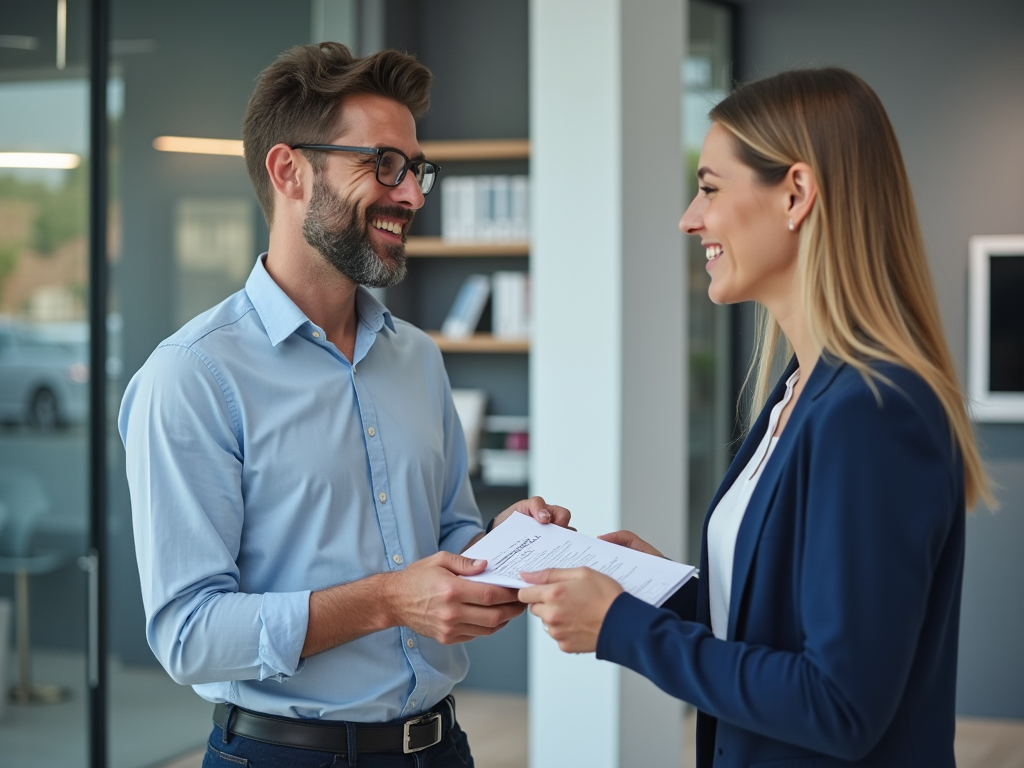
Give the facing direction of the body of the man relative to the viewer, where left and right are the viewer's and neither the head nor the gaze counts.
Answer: facing the viewer and to the right of the viewer

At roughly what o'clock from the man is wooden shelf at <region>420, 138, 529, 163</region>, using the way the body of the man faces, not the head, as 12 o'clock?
The wooden shelf is roughly at 8 o'clock from the man.

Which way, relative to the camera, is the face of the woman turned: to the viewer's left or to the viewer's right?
to the viewer's left

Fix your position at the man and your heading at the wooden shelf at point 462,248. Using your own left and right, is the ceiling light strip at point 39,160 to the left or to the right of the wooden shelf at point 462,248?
left

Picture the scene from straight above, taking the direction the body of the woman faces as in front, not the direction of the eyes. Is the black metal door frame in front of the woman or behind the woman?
in front

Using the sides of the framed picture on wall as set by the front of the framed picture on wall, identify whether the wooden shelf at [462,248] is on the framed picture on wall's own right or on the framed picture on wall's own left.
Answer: on the framed picture on wall's own right

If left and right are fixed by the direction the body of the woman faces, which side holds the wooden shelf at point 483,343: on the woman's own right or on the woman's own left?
on the woman's own right

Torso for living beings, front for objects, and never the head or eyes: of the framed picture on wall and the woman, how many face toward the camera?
1

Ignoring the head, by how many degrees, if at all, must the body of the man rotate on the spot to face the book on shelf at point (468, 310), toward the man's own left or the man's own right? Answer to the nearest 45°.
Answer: approximately 135° to the man's own left

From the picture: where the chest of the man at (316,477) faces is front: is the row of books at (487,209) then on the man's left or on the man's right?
on the man's left

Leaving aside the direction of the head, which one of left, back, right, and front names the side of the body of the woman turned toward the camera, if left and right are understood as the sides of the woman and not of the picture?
left

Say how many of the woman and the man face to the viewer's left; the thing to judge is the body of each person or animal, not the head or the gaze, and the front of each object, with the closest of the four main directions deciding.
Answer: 1

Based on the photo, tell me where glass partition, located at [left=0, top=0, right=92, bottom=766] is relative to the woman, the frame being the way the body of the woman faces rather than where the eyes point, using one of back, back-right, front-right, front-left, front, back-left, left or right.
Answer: front-right

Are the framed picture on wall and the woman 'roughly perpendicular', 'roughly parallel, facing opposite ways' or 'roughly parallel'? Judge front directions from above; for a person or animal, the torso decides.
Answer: roughly perpendicular

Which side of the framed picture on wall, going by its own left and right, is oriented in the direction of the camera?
front
